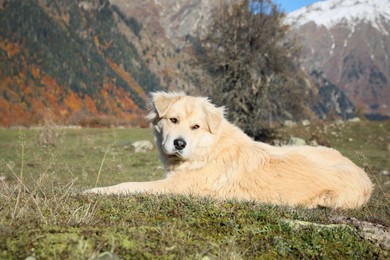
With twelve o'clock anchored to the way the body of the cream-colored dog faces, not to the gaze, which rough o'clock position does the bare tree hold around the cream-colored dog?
The bare tree is roughly at 3 o'clock from the cream-colored dog.

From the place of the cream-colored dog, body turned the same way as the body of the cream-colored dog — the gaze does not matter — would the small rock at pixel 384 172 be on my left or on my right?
on my right

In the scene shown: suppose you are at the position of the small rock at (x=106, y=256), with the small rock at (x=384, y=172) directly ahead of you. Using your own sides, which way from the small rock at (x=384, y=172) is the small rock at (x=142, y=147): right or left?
left

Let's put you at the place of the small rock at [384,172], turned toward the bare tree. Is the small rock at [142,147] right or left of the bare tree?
left

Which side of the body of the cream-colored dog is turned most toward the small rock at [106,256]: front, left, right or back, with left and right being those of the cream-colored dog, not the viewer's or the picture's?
left

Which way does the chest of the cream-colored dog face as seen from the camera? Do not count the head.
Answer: to the viewer's left

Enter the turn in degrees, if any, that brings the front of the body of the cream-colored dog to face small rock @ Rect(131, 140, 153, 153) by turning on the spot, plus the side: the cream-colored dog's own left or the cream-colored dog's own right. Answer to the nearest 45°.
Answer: approximately 90° to the cream-colored dog's own right
